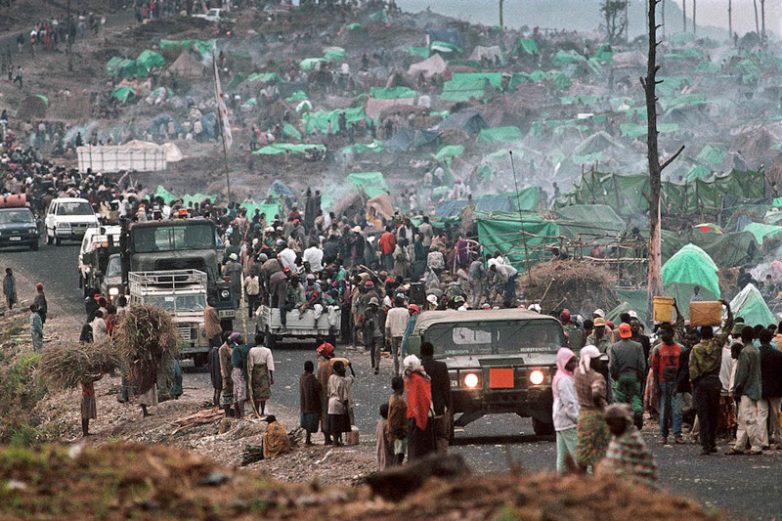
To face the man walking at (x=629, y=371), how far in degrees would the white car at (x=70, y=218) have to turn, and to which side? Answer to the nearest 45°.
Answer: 0° — it already faces them

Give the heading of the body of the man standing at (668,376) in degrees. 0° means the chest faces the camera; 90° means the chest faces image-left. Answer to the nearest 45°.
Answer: approximately 0°

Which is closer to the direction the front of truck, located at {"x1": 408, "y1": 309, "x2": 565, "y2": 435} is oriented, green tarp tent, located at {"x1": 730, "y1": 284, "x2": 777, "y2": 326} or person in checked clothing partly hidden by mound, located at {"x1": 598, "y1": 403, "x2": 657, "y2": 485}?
the person in checked clothing partly hidden by mound

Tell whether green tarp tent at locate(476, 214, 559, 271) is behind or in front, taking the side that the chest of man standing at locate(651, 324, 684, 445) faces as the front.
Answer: behind

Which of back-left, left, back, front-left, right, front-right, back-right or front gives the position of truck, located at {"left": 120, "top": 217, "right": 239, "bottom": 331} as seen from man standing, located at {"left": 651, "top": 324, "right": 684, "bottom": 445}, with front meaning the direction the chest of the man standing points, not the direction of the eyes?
back-right

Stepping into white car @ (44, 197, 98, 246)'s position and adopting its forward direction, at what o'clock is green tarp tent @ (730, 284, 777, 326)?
The green tarp tent is roughly at 11 o'clock from the white car.

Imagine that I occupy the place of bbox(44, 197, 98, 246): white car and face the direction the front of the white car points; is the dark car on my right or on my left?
on my right

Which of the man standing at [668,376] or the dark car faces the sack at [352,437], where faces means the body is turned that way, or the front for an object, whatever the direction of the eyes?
the dark car

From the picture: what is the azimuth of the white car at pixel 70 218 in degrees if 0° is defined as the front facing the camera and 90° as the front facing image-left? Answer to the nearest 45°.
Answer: approximately 0°
